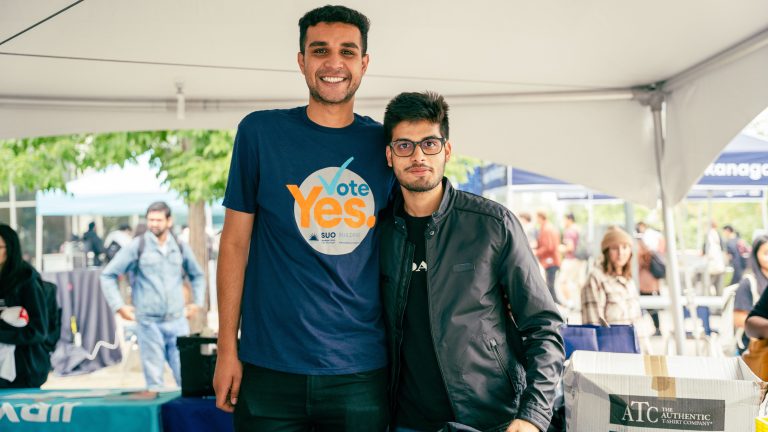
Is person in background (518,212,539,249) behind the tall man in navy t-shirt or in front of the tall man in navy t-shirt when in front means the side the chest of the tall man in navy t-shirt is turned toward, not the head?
behind

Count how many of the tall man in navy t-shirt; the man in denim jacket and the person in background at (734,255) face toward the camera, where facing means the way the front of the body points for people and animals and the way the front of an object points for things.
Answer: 2

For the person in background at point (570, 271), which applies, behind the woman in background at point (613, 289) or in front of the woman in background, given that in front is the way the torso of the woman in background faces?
behind

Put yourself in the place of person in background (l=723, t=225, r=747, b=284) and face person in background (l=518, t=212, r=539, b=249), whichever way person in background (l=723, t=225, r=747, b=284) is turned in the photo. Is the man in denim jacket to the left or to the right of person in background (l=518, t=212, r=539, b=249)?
left

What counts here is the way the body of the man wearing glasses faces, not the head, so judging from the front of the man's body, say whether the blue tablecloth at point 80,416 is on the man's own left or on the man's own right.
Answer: on the man's own right

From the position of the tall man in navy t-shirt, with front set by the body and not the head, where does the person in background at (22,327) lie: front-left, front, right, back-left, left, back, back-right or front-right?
back-right

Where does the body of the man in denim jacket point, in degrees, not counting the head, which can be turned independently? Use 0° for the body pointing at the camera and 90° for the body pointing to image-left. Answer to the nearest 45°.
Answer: approximately 0°
